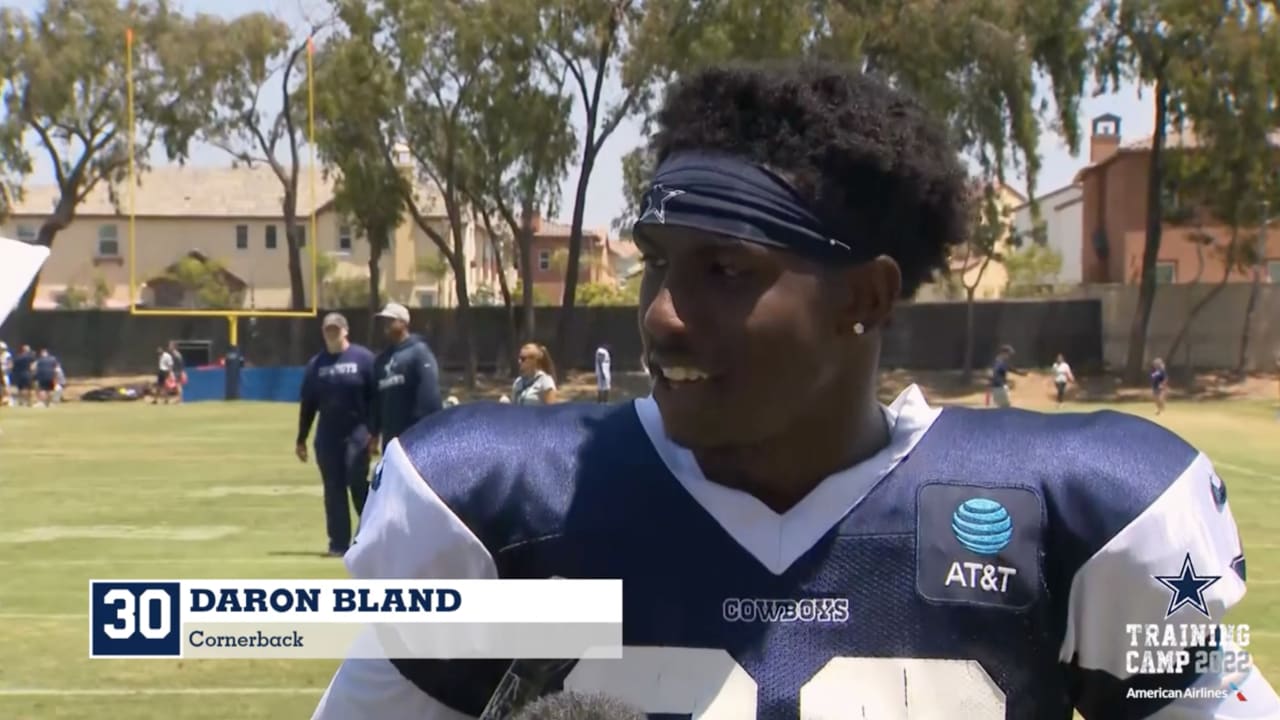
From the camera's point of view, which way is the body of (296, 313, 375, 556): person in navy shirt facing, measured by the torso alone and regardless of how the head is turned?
toward the camera

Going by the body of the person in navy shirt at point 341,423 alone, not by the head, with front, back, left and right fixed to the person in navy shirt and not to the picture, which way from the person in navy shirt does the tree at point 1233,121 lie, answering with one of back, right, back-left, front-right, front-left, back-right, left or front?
back-left

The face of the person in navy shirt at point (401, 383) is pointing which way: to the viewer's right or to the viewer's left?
to the viewer's left

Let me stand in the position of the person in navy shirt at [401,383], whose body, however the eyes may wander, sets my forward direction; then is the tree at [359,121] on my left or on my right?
on my right

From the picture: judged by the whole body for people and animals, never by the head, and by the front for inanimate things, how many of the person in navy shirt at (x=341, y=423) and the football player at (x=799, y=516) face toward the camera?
2

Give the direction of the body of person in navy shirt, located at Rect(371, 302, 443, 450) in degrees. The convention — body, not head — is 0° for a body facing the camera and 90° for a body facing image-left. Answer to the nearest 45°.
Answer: approximately 45°

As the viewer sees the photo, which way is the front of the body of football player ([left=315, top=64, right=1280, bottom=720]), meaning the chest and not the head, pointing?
toward the camera

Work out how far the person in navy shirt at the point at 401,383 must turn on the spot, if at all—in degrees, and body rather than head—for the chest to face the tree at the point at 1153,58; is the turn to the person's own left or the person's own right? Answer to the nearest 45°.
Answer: approximately 180°

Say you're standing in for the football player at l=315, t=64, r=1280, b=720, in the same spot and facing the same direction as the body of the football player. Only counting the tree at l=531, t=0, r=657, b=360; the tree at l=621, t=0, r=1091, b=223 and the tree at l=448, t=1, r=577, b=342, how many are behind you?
3

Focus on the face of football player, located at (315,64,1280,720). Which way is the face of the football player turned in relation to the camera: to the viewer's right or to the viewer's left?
to the viewer's left
